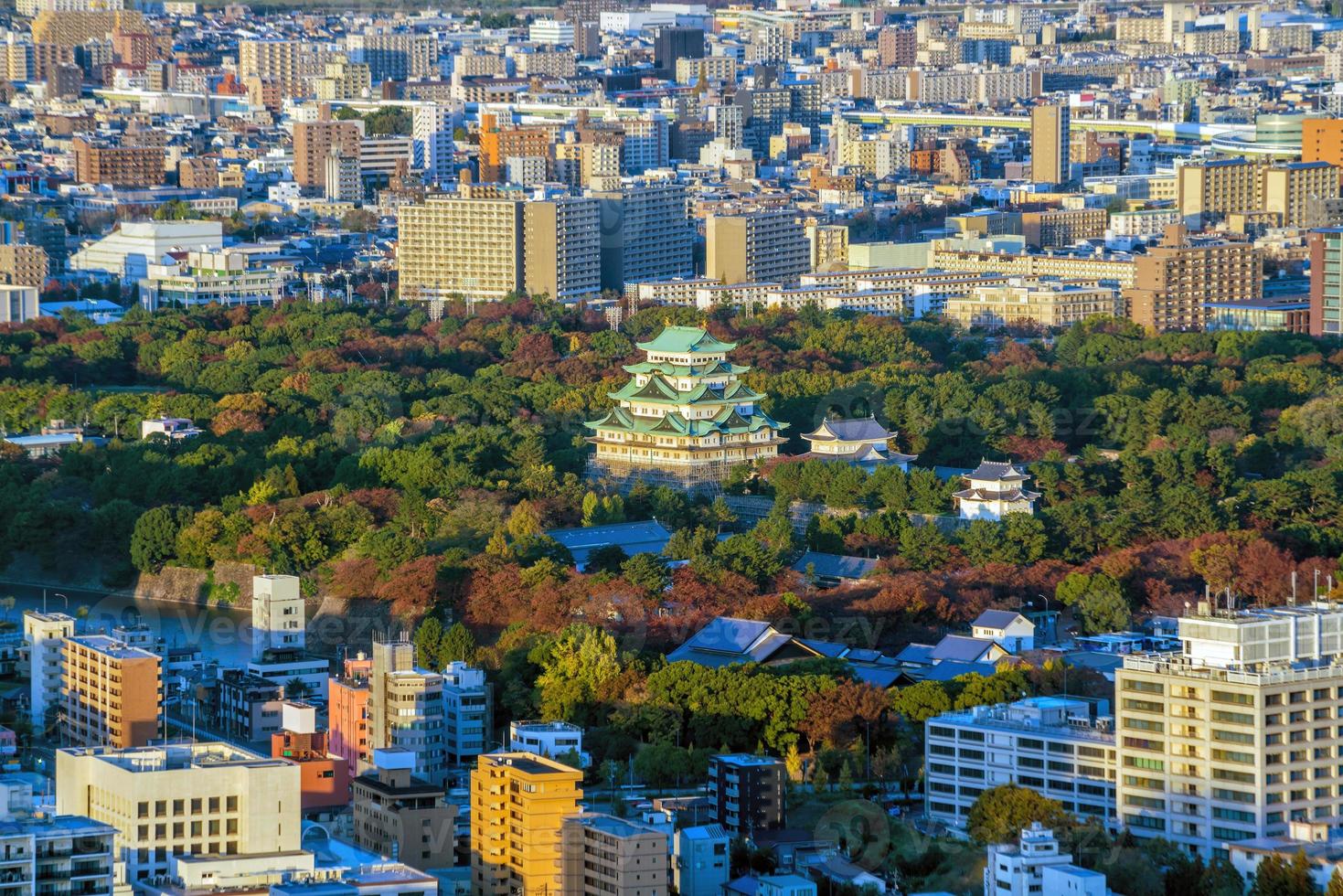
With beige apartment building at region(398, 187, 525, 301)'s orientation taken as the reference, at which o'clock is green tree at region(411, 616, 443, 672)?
The green tree is roughly at 12 o'clock from the beige apartment building.

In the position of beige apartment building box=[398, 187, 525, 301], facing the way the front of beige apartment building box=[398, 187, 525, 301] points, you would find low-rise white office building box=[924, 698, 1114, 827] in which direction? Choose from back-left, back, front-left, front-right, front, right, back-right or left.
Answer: front

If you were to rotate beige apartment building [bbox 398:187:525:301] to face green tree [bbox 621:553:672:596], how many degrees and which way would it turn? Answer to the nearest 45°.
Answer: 0° — it already faces it

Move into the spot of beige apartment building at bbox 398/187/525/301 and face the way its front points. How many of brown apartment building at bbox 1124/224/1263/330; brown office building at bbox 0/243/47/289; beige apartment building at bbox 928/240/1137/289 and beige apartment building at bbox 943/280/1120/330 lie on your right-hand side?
1

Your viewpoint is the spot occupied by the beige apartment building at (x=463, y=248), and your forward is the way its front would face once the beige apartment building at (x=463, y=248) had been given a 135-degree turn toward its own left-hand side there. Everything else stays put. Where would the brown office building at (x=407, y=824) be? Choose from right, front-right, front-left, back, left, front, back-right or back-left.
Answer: back-right

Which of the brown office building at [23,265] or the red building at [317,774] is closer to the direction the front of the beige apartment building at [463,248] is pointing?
the red building

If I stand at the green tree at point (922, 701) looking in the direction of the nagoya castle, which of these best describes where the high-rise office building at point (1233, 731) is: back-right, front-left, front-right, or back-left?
back-right

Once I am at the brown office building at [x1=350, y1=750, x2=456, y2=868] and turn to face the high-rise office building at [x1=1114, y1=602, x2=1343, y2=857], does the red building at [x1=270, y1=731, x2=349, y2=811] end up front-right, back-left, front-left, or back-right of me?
back-left

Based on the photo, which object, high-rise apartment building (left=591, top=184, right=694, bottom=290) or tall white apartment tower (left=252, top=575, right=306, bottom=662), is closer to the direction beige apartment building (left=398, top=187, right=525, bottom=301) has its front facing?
the tall white apartment tower

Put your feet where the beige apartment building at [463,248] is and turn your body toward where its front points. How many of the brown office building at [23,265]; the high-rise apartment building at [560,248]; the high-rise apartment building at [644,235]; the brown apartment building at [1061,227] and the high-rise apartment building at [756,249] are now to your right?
1

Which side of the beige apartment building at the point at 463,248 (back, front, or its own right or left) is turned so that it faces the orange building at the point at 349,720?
front

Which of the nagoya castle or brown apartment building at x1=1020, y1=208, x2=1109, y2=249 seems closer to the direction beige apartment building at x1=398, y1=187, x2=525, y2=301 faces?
the nagoya castle

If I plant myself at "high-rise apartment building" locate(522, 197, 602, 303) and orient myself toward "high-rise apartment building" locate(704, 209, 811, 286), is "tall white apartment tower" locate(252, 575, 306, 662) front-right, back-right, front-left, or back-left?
back-right

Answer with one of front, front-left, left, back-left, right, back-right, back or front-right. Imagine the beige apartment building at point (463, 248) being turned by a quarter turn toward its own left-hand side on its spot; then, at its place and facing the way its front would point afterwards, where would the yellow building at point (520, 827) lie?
right

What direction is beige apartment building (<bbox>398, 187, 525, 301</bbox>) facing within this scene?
toward the camera

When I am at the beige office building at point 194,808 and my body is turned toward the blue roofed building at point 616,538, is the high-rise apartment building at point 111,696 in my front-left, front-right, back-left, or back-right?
front-left

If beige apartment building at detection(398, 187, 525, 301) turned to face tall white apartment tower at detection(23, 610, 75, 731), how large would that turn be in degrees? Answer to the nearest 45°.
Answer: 0° — it already faces it

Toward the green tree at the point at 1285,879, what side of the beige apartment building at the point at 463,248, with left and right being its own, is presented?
front

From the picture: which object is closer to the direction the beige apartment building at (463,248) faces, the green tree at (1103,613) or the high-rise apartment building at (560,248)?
the green tree
